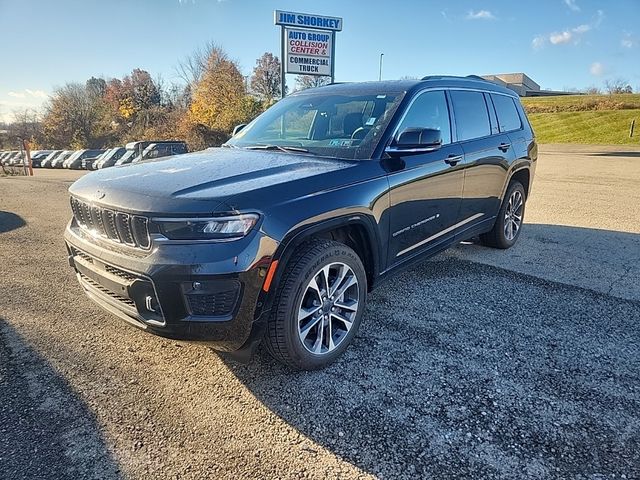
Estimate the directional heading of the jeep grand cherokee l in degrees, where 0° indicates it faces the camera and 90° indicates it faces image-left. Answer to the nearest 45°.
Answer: approximately 45°

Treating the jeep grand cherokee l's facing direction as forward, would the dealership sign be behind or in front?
behind

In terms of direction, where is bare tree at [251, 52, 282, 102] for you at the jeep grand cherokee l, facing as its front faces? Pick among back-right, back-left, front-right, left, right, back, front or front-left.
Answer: back-right

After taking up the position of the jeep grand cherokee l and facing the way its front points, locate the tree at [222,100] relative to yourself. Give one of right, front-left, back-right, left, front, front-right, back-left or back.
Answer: back-right
